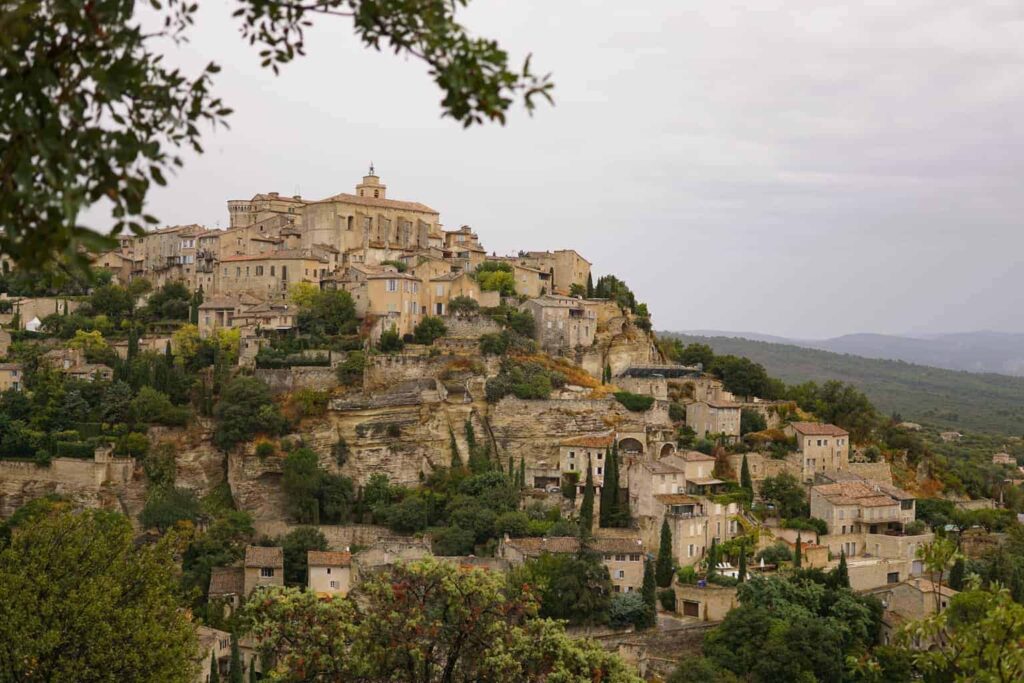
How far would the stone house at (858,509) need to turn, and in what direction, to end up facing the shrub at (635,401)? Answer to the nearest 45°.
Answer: approximately 90° to its right

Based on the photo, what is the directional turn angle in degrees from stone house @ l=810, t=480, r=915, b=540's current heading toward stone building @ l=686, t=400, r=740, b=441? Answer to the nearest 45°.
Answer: approximately 135° to its right

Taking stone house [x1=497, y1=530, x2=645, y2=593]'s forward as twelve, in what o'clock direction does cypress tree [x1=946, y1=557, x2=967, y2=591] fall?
The cypress tree is roughly at 9 o'clock from the stone house.

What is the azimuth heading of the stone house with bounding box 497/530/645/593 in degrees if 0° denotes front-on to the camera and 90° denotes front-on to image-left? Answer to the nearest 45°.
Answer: approximately 0°

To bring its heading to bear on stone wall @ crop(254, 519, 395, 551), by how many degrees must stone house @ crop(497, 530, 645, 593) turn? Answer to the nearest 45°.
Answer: approximately 90° to its right

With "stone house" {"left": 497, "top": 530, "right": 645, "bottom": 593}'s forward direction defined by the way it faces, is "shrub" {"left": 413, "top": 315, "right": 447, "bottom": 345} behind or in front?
behind

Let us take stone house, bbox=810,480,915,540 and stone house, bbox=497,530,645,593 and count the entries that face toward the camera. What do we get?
2

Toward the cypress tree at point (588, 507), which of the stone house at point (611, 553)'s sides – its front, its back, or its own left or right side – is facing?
back

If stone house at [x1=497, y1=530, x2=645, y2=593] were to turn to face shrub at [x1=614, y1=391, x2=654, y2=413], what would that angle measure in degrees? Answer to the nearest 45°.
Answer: approximately 180°

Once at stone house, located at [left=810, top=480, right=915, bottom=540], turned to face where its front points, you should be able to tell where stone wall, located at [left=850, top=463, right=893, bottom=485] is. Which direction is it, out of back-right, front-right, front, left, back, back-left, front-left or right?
back

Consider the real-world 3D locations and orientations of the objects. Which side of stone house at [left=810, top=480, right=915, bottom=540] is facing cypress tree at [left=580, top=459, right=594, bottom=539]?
right

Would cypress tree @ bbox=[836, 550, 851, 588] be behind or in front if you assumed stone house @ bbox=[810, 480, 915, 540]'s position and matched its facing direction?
in front

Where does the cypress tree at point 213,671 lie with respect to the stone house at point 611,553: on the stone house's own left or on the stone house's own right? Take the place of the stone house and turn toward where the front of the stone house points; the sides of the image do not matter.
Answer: on the stone house's own right

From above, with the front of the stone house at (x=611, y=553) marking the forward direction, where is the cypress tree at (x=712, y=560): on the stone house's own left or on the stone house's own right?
on the stone house's own left

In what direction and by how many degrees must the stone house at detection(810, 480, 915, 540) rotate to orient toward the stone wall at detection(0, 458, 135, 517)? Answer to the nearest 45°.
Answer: approximately 90° to its right
